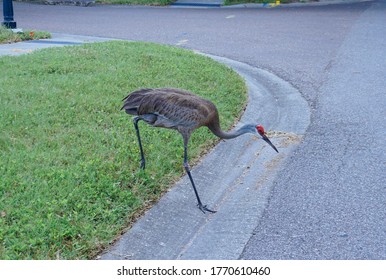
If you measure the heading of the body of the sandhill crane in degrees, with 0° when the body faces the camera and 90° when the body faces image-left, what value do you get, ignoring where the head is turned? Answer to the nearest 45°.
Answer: approximately 270°
